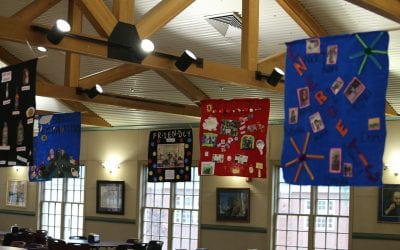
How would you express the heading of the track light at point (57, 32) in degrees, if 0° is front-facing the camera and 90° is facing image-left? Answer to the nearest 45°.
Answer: approximately 315°

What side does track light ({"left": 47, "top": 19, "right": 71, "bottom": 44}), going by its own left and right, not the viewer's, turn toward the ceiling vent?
left

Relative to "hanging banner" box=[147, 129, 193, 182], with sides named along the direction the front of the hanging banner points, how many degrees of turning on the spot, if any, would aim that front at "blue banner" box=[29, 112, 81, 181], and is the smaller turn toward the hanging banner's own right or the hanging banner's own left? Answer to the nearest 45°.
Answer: approximately 45° to the hanging banner's own right

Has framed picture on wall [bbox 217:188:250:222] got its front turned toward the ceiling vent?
yes

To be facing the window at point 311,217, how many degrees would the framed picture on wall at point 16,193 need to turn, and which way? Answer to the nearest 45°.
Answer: approximately 45° to its left

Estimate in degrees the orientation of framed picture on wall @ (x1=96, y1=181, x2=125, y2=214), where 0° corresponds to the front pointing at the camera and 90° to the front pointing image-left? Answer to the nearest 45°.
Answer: approximately 0°

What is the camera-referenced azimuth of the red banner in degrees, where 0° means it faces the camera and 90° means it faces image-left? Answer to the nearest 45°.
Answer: approximately 0°
